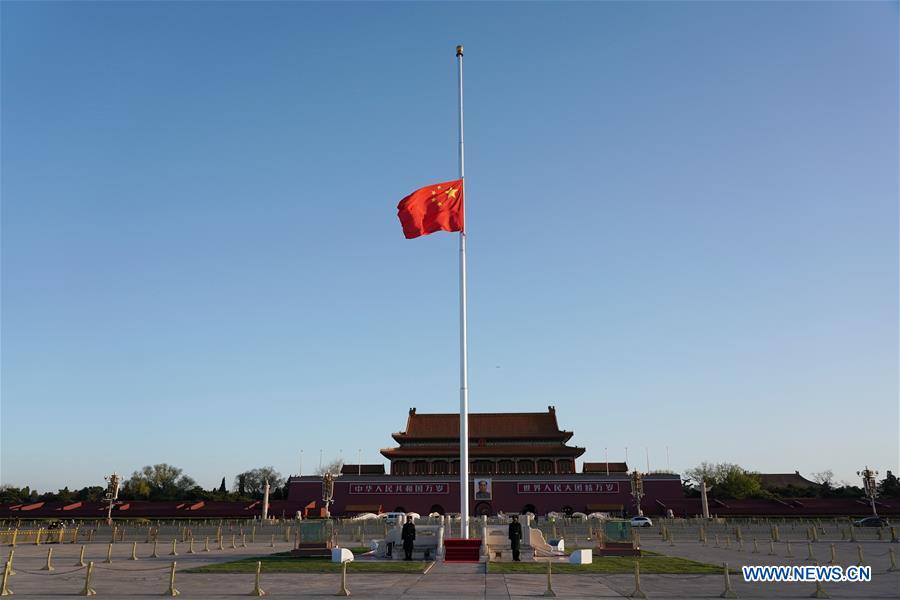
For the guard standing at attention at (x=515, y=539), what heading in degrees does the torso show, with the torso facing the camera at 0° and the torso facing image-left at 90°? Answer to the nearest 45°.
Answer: approximately 0°

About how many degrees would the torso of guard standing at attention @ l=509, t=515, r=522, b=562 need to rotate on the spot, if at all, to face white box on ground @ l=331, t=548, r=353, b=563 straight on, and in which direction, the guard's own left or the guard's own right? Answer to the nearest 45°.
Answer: approximately 90° to the guard's own right

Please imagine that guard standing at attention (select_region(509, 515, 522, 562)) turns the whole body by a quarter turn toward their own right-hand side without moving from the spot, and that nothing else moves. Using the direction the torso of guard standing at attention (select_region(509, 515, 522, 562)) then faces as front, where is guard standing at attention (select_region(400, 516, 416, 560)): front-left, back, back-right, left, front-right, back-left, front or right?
front

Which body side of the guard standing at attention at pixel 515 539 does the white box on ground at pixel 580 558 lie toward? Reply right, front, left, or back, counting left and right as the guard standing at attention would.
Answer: left
